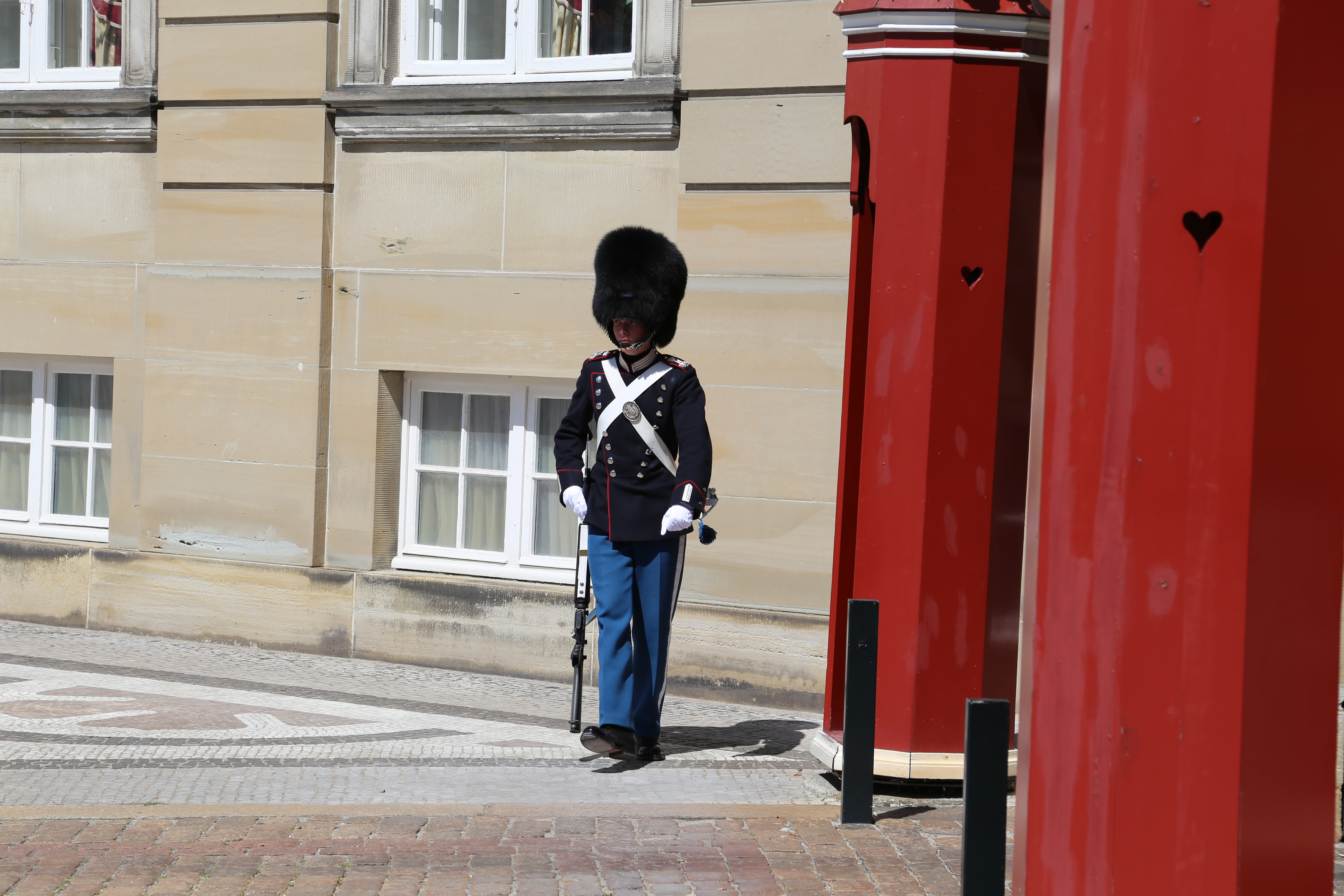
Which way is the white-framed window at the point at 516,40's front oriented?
toward the camera

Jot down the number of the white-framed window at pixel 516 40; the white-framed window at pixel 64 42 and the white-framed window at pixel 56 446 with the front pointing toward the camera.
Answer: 3

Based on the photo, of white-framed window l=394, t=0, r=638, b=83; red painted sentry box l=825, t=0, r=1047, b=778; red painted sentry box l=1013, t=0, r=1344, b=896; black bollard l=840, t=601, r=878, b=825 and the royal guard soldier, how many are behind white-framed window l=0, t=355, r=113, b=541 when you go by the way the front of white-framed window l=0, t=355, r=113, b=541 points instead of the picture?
0

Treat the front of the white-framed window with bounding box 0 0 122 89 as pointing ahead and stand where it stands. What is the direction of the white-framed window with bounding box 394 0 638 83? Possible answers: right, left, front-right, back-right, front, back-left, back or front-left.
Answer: front-left

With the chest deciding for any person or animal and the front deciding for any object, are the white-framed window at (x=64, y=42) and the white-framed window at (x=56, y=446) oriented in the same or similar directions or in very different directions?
same or similar directions

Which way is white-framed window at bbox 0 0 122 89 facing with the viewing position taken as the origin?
facing the viewer

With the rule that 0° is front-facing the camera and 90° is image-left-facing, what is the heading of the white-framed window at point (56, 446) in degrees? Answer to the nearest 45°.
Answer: approximately 0°

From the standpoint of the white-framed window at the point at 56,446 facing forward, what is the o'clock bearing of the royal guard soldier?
The royal guard soldier is roughly at 11 o'clock from the white-framed window.

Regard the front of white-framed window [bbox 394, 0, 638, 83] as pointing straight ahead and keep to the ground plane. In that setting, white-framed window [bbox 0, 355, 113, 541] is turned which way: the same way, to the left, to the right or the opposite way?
the same way

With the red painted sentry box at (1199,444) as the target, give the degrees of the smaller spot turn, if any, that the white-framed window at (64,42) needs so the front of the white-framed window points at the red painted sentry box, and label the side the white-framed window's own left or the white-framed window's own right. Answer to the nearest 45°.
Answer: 0° — it already faces it

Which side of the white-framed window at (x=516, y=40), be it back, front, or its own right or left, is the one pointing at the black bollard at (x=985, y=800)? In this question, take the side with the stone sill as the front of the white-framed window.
front

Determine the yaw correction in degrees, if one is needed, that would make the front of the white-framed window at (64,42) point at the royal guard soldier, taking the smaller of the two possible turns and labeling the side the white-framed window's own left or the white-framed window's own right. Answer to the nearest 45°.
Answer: approximately 45° to the white-framed window's own left

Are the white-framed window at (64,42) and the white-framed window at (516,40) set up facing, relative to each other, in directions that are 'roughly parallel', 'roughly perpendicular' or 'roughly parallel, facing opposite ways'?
roughly parallel

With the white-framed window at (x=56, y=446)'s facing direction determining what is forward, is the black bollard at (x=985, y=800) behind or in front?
in front

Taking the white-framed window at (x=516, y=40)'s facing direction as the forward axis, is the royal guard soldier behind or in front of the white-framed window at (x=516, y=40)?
in front
